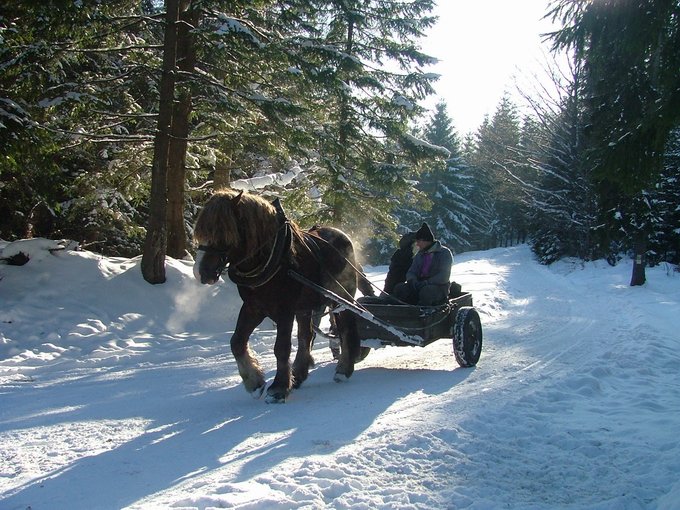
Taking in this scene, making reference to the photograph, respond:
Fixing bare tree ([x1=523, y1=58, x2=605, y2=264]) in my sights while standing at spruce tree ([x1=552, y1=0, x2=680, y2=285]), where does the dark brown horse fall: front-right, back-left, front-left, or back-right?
back-left

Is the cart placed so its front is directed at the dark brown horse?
yes

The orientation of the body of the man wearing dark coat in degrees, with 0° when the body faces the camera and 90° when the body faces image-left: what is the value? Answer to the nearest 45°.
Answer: approximately 45°

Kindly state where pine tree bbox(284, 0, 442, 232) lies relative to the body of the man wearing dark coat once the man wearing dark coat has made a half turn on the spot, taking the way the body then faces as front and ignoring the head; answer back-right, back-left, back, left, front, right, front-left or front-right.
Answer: front-left

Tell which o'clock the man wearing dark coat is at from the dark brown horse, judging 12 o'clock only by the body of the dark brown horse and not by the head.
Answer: The man wearing dark coat is roughly at 6 o'clock from the dark brown horse.

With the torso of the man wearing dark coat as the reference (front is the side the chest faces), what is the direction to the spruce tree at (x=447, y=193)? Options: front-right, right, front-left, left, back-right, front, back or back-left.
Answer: back-right

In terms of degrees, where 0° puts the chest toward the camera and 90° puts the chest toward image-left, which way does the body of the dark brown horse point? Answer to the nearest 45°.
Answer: approximately 45°

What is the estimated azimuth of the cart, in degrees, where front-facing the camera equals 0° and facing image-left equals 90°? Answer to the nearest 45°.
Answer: approximately 45°

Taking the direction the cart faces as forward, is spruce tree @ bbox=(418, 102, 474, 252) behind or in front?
behind

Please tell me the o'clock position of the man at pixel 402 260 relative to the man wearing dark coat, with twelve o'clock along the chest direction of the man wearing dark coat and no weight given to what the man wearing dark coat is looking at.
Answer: The man is roughly at 4 o'clock from the man wearing dark coat.
